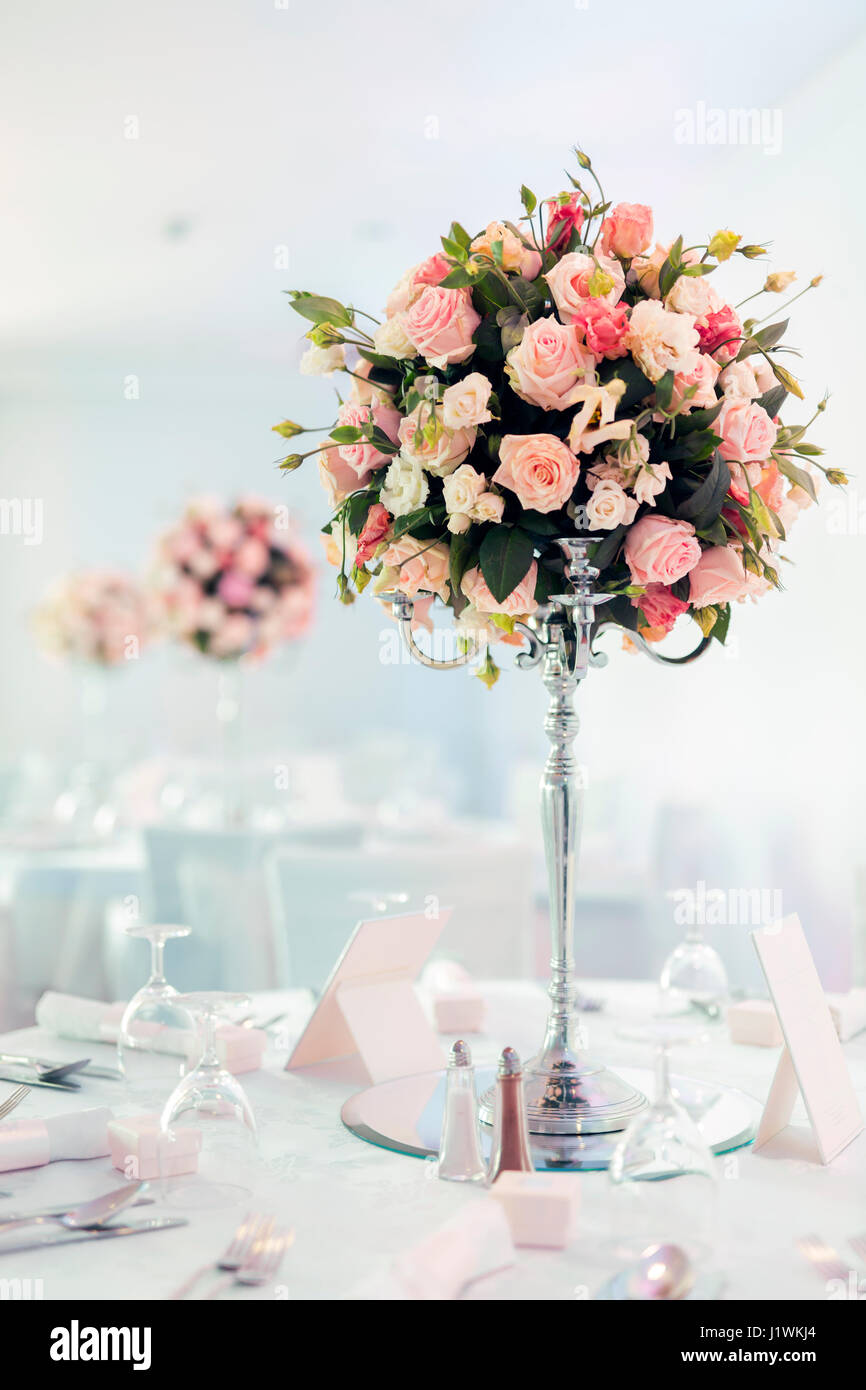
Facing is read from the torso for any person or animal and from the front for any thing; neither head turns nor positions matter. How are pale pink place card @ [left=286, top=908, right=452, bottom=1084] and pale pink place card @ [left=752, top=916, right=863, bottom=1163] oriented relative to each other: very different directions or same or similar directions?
very different directions

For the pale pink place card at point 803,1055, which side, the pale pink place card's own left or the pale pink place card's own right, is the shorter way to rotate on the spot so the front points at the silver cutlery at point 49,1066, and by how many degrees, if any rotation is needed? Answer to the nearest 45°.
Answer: approximately 135° to the pale pink place card's own right

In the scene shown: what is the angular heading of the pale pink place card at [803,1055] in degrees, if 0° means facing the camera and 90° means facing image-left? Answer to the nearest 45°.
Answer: approximately 315°
